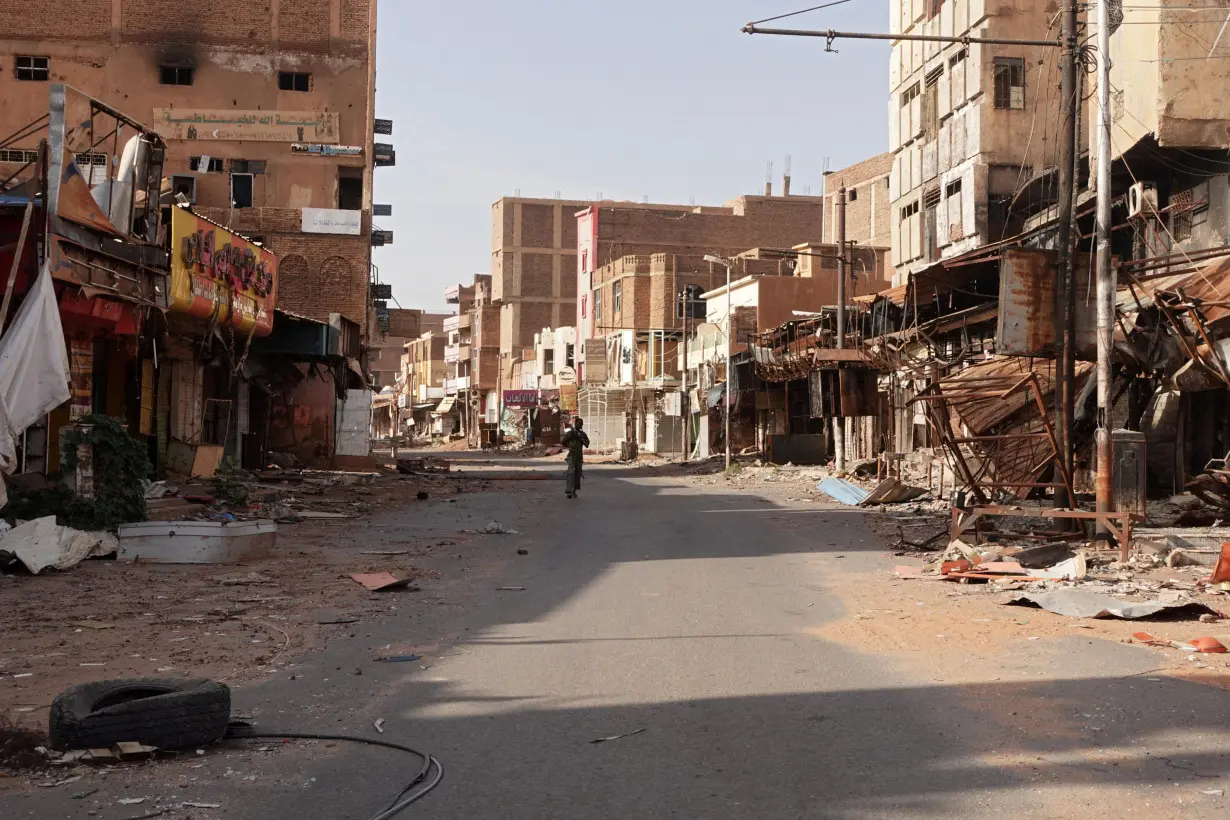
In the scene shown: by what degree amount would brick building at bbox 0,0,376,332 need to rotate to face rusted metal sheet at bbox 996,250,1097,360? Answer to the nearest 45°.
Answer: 0° — it already faces it

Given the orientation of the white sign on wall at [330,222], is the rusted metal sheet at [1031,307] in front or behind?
in front

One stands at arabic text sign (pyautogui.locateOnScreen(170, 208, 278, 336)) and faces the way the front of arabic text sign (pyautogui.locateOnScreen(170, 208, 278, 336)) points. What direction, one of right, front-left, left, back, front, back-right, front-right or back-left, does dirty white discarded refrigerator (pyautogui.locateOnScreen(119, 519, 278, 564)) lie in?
front-right

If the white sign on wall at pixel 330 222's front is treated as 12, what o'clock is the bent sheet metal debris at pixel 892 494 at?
The bent sheet metal debris is roughly at 11 o'clock from the white sign on wall.

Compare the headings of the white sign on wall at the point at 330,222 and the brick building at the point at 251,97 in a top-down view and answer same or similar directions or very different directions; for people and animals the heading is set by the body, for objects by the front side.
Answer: same or similar directions

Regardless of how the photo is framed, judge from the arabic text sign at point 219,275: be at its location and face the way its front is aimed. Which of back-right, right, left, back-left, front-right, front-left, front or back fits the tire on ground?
front-right

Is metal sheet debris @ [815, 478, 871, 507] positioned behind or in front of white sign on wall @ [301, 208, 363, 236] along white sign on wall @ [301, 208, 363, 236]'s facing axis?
in front

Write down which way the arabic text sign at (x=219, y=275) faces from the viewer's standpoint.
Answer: facing the viewer and to the right of the viewer

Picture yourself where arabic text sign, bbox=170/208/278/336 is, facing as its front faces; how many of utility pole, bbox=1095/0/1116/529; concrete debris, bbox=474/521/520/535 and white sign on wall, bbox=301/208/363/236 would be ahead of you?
2

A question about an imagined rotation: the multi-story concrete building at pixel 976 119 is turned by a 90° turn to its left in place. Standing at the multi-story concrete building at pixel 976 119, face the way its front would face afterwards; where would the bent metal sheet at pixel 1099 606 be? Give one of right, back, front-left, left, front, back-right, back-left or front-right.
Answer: front-right

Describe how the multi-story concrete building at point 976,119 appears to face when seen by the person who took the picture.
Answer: facing the viewer and to the left of the viewer

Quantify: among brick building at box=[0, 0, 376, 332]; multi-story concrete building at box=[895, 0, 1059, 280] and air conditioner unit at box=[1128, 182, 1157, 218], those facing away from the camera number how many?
0

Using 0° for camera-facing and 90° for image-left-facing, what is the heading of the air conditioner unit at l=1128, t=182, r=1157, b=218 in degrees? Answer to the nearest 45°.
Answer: approximately 45°
